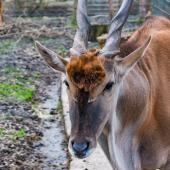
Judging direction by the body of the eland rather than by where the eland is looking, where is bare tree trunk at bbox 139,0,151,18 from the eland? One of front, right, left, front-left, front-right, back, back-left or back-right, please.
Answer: back-right

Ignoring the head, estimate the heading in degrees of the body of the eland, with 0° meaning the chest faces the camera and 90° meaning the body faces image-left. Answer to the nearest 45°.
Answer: approximately 45°
